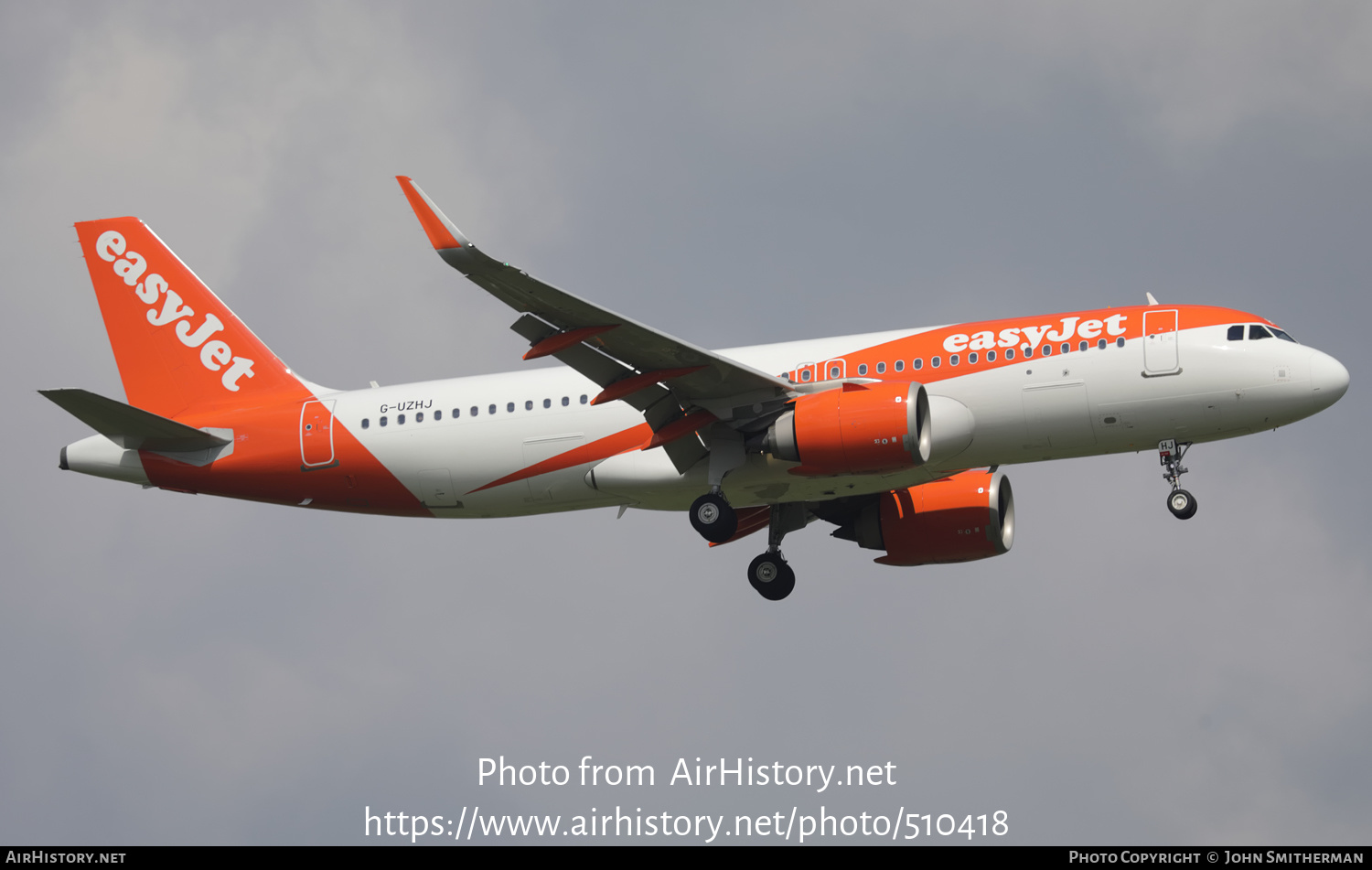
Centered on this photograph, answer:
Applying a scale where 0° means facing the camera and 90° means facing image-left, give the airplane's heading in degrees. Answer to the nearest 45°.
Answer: approximately 270°
